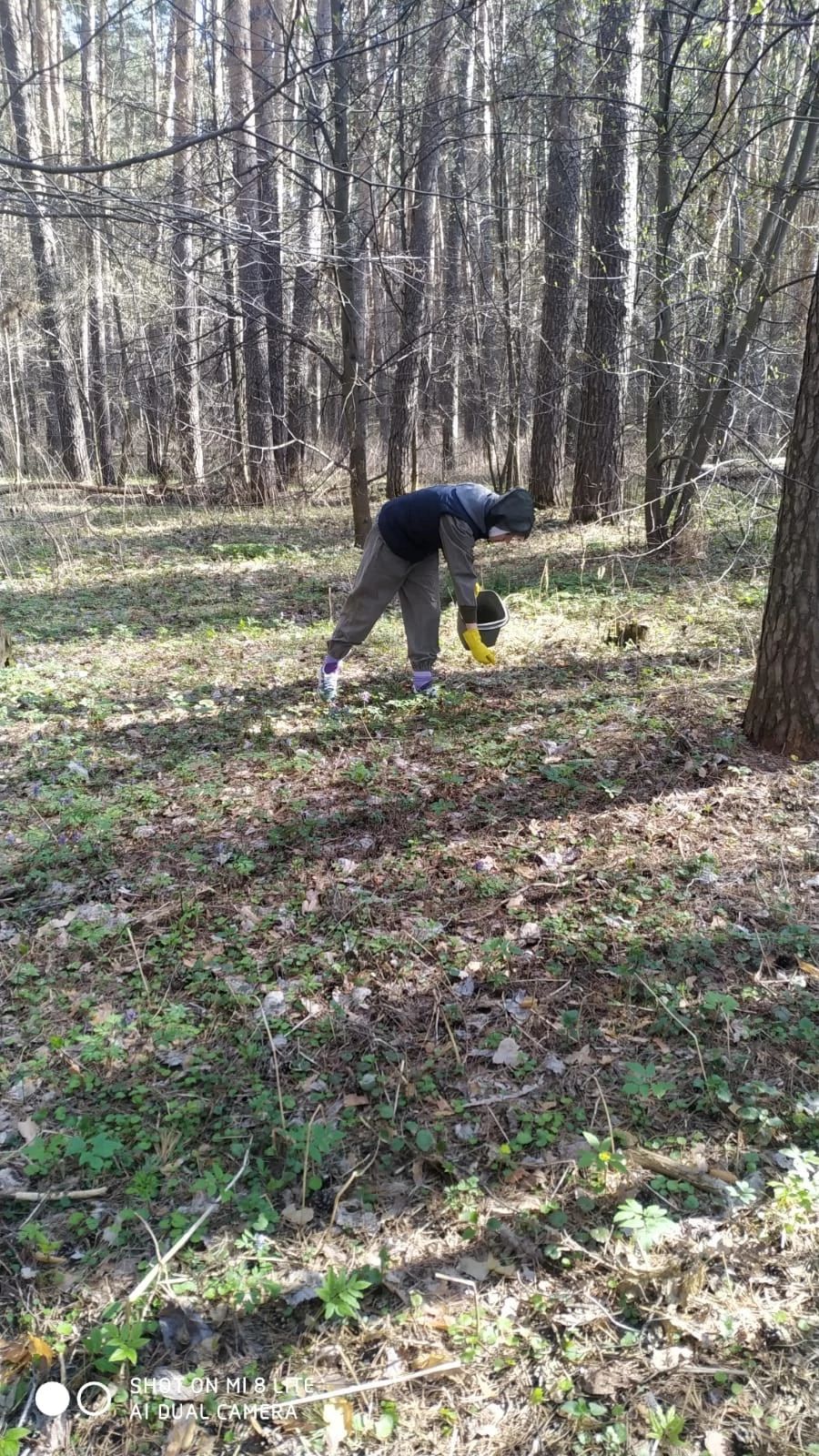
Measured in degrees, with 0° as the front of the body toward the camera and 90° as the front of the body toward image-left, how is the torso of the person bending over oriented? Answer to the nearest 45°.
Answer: approximately 270°

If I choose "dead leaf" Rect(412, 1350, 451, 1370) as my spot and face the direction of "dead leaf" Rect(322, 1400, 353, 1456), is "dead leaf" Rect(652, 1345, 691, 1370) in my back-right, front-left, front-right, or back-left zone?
back-left

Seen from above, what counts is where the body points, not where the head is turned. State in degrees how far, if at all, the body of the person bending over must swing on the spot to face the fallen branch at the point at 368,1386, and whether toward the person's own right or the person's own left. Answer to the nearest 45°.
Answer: approximately 90° to the person's own right

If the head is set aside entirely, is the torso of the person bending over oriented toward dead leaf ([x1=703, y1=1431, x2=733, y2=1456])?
no

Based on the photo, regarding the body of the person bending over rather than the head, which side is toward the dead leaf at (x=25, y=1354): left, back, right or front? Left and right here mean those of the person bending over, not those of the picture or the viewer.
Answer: right

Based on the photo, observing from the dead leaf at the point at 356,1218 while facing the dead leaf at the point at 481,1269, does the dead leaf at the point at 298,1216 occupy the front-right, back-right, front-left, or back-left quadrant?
back-right

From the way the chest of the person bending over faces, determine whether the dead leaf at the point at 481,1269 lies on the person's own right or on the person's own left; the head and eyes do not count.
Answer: on the person's own right

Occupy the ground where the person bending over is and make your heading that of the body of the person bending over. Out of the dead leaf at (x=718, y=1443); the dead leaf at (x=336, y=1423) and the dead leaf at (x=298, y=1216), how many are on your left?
0

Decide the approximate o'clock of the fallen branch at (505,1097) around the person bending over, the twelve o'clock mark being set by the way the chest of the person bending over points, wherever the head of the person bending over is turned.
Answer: The fallen branch is roughly at 3 o'clock from the person bending over.

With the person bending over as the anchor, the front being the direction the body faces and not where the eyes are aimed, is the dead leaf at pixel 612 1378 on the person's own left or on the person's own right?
on the person's own right

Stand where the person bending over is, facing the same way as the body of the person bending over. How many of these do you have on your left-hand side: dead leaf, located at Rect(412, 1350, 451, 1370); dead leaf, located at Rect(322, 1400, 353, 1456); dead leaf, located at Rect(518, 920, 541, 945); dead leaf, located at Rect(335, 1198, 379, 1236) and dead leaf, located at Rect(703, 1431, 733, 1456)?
0

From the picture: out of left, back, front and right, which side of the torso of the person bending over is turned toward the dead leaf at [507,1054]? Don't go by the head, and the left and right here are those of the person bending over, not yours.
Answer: right

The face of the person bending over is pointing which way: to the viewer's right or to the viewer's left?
to the viewer's right

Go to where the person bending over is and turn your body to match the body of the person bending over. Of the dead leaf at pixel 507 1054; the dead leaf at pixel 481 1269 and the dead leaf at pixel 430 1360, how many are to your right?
3

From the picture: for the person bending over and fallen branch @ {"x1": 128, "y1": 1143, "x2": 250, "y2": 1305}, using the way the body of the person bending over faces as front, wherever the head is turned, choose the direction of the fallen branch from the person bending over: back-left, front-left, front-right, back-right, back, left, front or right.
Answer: right
